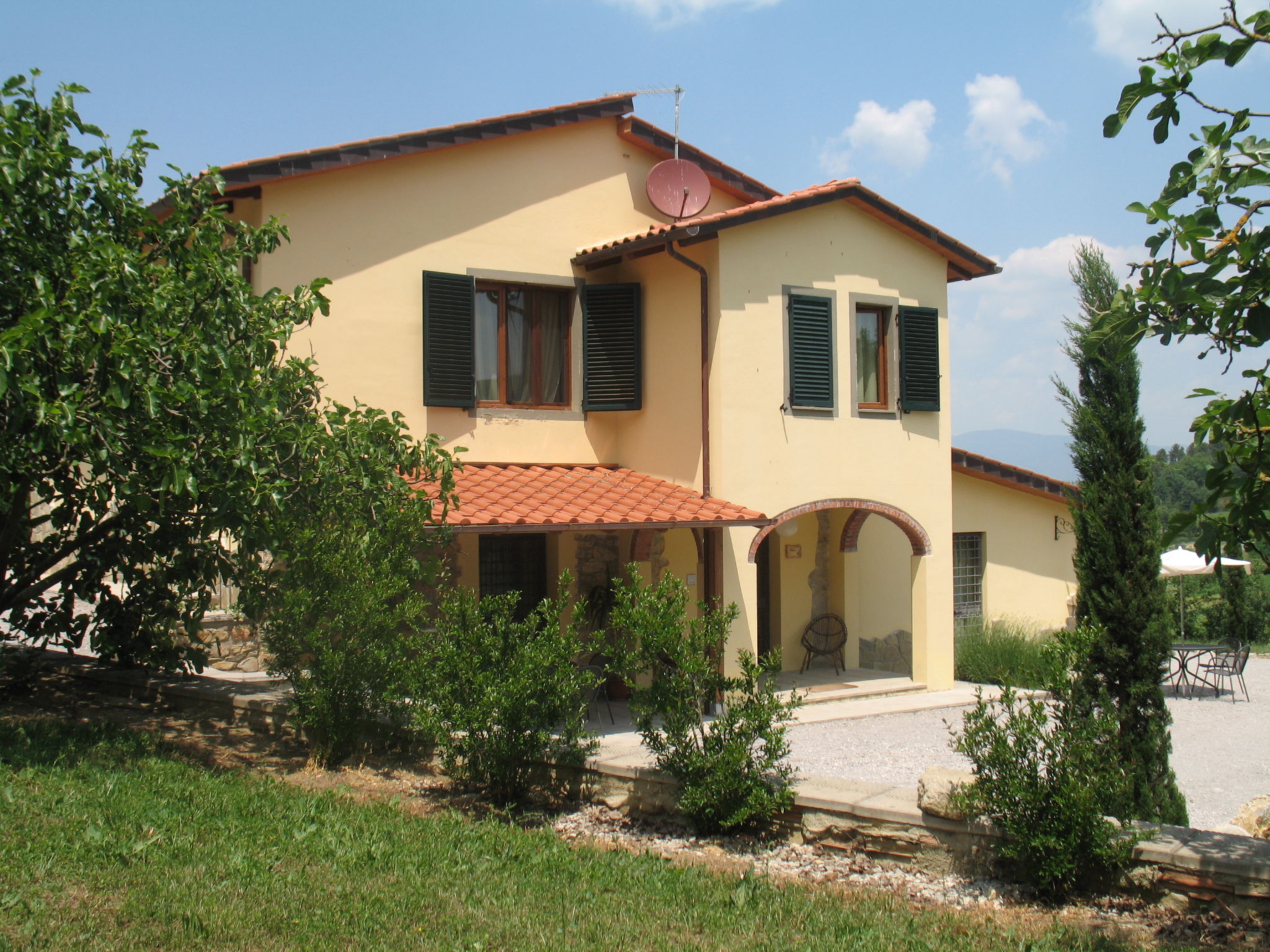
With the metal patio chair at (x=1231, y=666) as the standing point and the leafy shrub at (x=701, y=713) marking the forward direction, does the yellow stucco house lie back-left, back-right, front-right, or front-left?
front-right

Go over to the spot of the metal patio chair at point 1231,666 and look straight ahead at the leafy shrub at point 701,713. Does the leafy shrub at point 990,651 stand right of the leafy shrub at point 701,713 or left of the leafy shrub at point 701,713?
right

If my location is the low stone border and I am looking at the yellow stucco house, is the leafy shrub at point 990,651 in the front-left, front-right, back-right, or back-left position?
front-right
